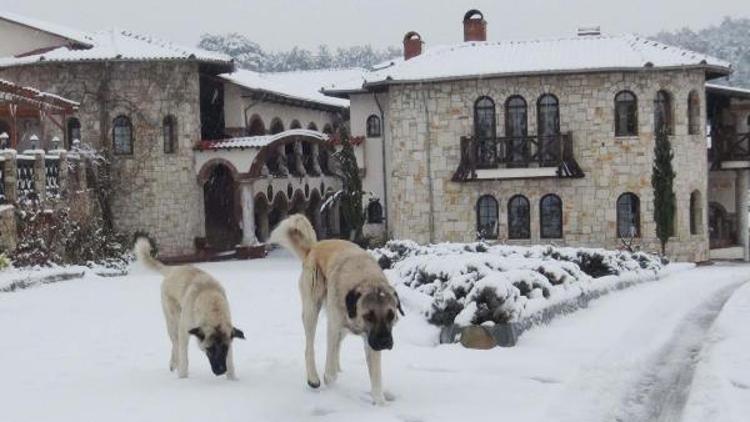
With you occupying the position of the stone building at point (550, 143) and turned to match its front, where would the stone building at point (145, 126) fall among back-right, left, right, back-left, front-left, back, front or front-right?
right

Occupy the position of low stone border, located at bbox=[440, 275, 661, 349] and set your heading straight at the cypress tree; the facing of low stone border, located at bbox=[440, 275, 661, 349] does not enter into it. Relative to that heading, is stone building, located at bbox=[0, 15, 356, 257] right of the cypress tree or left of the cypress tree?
left

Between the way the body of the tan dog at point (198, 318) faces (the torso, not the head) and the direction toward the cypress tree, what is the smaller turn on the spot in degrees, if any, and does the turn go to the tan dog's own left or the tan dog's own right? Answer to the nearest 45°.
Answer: approximately 90° to the tan dog's own left

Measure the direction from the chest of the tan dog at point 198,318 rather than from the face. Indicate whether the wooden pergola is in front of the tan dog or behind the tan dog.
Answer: behind

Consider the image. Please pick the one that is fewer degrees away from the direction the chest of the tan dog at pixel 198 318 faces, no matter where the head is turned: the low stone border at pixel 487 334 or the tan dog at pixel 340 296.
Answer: the tan dog

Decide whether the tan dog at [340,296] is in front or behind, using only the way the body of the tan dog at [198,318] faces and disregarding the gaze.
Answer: in front

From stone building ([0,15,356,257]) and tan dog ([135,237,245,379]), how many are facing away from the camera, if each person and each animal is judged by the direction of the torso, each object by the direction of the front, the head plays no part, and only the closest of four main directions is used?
0

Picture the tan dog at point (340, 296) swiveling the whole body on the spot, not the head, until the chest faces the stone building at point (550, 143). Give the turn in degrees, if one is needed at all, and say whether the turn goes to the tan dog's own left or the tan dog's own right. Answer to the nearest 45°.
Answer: approximately 135° to the tan dog's own left

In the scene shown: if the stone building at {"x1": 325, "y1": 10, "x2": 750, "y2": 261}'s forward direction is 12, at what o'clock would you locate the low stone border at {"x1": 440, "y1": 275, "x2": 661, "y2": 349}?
The low stone border is roughly at 12 o'clock from the stone building.

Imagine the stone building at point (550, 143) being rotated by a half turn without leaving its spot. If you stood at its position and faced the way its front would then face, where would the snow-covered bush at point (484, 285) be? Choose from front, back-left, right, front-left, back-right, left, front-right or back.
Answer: back

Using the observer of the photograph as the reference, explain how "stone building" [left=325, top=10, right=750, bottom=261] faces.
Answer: facing the viewer

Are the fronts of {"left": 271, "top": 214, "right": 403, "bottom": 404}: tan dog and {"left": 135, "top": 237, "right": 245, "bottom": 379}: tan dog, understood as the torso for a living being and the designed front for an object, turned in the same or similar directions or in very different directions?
same or similar directions

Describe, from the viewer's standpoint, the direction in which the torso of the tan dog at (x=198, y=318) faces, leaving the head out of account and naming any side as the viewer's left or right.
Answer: facing the viewer and to the right of the viewer

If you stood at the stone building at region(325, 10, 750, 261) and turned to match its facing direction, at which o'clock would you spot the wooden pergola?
The wooden pergola is roughly at 2 o'clock from the stone building.

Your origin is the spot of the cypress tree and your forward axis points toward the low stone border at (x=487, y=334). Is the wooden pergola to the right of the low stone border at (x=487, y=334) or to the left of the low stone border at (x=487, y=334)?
right

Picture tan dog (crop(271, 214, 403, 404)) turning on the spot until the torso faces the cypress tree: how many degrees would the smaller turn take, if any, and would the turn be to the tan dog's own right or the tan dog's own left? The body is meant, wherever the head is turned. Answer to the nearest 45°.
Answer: approximately 90° to the tan dog's own left
